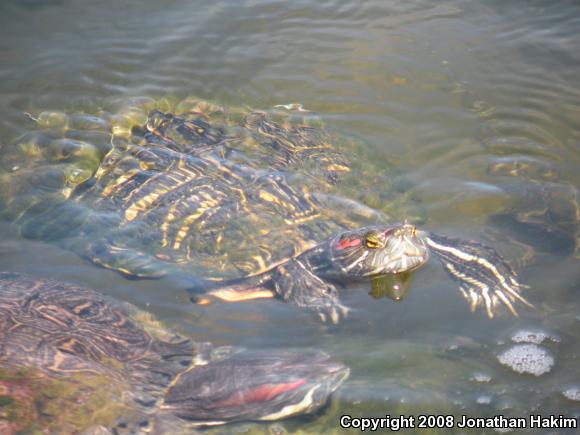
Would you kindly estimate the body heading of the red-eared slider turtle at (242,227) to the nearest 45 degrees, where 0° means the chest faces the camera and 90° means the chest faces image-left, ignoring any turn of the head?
approximately 315°

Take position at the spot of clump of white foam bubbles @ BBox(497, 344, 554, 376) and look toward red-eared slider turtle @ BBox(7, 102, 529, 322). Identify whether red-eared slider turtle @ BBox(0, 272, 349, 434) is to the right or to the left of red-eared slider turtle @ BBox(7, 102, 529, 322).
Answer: left

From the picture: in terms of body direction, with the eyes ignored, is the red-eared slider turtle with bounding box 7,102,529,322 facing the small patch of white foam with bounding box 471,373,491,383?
yes

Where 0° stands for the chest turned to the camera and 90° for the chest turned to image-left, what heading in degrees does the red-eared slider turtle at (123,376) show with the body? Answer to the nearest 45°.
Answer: approximately 270°

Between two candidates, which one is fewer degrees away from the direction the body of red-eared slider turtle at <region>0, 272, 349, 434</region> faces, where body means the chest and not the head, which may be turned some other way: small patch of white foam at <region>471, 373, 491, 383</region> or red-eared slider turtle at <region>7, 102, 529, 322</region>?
the small patch of white foam

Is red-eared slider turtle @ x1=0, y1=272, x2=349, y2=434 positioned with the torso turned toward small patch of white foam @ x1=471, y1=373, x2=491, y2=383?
yes

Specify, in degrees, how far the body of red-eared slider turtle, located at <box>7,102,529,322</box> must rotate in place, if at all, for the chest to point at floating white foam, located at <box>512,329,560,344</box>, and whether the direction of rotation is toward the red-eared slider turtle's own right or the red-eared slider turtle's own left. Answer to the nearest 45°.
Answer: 0° — it already faces it

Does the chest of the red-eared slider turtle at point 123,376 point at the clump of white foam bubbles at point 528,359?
yes
